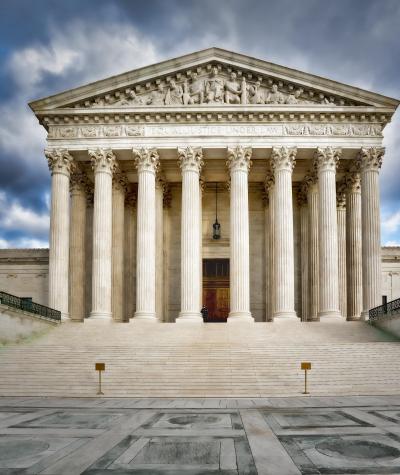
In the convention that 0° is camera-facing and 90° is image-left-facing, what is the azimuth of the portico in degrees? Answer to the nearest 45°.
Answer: approximately 0°

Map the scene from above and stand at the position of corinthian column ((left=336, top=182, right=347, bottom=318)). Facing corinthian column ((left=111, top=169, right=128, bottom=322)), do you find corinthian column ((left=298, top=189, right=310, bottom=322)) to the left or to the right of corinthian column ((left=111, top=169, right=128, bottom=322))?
right

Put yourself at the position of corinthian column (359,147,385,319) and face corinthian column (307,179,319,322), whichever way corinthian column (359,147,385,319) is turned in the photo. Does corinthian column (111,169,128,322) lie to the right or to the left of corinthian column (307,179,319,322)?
left
